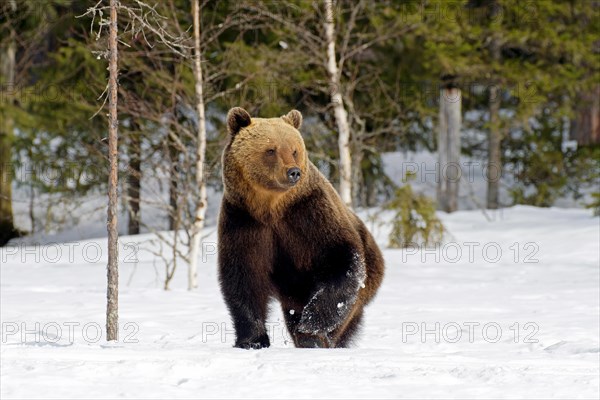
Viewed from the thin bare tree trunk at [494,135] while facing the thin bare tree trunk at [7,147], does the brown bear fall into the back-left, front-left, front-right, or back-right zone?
front-left

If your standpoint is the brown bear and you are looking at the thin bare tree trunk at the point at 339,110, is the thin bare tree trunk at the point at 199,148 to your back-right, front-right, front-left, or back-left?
front-left

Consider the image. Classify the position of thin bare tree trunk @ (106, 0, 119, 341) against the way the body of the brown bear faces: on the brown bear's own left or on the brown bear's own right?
on the brown bear's own right

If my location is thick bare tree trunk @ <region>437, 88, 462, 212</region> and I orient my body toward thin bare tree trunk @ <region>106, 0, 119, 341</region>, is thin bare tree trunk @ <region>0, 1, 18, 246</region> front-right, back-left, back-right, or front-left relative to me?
front-right

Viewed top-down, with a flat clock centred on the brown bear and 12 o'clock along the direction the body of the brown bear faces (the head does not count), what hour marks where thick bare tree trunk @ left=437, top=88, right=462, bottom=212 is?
The thick bare tree trunk is roughly at 5 o'clock from the brown bear.

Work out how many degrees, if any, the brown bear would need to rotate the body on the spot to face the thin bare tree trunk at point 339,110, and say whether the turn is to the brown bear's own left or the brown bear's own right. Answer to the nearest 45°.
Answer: approximately 135° to the brown bear's own right

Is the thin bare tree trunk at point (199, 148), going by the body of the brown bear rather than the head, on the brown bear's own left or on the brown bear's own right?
on the brown bear's own right

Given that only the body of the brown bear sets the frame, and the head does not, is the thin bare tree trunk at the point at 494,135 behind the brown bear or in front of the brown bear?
behind

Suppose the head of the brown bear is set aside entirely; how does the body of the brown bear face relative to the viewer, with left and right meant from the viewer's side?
facing the viewer and to the left of the viewer

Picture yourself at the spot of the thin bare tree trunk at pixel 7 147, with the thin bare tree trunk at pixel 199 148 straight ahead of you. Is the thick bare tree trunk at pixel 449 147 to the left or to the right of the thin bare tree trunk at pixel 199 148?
left
